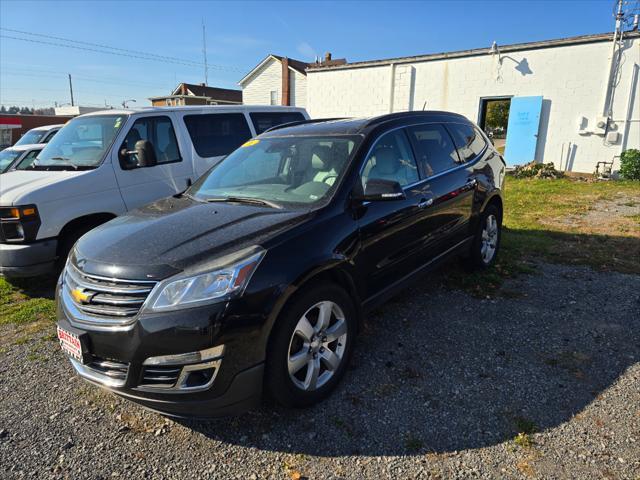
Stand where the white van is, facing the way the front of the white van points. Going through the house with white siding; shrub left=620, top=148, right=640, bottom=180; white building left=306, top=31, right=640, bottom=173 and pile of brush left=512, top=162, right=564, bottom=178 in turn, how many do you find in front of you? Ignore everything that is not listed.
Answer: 0

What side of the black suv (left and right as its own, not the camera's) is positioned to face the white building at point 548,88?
back

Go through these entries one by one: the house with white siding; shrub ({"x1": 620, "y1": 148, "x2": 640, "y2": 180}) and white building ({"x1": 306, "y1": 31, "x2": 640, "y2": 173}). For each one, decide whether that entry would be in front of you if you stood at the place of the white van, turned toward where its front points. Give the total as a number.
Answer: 0

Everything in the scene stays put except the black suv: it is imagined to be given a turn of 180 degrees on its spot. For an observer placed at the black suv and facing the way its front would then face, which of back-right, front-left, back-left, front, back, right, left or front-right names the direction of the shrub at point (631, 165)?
front

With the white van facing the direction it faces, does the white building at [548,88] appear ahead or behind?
behind

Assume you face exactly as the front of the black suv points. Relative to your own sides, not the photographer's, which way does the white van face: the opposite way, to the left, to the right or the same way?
the same way

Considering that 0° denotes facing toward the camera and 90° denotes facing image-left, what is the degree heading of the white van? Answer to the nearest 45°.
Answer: approximately 45°

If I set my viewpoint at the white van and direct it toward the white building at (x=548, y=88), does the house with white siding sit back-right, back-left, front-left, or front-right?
front-left

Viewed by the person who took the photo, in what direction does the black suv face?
facing the viewer and to the left of the viewer

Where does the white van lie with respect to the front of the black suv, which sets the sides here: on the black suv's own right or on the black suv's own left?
on the black suv's own right

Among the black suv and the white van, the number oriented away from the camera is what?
0

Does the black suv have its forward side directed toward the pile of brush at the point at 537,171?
no

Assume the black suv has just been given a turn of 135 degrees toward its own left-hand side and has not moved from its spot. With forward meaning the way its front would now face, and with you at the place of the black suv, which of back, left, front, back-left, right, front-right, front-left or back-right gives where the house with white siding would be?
left

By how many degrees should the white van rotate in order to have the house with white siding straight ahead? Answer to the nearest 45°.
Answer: approximately 135° to its right
